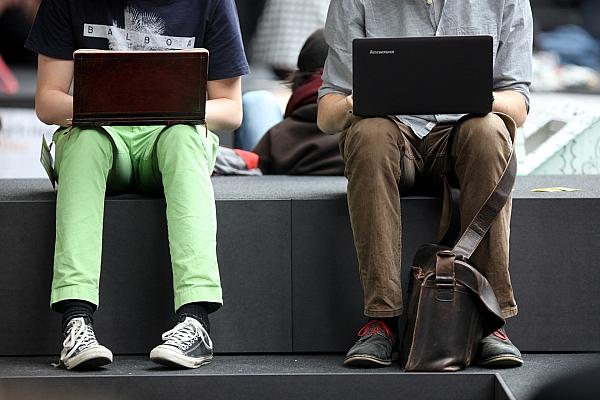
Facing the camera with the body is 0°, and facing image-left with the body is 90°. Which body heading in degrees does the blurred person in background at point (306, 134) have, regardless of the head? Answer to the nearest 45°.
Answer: approximately 180°

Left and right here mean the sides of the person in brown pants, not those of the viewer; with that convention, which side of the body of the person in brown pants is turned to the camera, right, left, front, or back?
front

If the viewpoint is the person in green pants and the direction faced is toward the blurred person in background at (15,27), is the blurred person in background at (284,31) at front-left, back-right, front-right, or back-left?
front-right

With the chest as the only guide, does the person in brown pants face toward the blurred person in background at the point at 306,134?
no

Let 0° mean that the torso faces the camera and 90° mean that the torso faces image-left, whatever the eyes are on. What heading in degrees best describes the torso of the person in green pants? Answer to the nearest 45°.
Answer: approximately 0°

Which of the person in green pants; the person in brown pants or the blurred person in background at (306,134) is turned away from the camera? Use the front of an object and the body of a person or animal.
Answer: the blurred person in background

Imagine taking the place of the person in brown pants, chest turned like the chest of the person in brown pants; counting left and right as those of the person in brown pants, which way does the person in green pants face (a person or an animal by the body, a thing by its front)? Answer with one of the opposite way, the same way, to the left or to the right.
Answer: the same way

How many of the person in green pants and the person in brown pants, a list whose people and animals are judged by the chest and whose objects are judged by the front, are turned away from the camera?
0

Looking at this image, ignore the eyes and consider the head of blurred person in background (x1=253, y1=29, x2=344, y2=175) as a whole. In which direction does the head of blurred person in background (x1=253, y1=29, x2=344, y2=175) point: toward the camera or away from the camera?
away from the camera

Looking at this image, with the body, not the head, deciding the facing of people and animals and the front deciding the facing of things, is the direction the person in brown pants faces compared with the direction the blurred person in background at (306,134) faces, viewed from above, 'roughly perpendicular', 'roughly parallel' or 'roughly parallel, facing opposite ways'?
roughly parallel, facing opposite ways

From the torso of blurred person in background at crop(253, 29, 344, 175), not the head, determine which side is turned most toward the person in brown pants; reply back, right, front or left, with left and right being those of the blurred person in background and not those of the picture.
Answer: back

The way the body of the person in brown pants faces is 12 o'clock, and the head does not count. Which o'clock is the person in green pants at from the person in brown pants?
The person in green pants is roughly at 3 o'clock from the person in brown pants.

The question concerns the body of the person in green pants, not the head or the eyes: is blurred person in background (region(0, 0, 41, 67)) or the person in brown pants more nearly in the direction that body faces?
the person in brown pants

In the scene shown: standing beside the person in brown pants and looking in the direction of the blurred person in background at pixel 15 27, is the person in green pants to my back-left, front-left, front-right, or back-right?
front-left

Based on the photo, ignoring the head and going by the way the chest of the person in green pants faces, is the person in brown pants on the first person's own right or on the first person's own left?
on the first person's own left

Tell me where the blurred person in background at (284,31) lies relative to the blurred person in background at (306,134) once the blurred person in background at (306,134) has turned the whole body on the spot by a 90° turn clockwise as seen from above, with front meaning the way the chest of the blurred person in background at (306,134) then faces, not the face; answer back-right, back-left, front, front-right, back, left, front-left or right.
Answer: left
